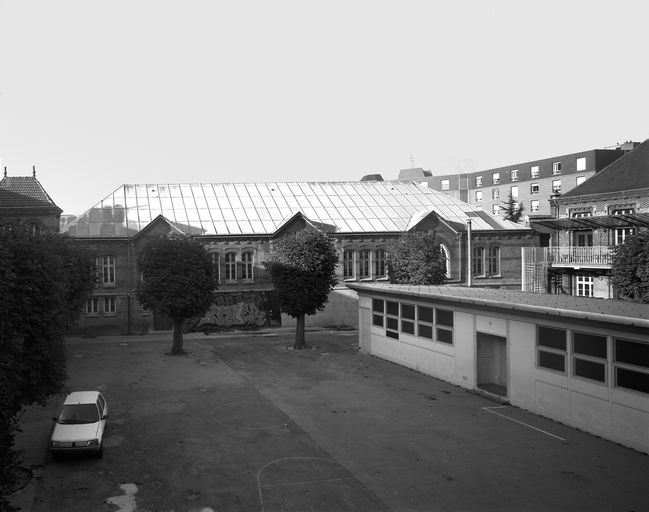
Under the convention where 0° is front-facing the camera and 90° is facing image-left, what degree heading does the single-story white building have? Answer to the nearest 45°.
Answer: approximately 45°

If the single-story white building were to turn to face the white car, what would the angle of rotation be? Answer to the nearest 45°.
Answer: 0° — it already faces it

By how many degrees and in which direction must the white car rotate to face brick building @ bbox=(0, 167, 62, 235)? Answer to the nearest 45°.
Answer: approximately 180°

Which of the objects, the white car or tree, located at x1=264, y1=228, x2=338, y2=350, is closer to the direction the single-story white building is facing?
the white car

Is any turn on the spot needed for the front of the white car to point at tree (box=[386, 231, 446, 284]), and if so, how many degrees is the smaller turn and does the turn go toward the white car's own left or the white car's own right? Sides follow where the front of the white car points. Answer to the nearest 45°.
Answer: approximately 135° to the white car's own left

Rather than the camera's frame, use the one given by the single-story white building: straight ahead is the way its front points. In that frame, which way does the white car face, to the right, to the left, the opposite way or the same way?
to the left

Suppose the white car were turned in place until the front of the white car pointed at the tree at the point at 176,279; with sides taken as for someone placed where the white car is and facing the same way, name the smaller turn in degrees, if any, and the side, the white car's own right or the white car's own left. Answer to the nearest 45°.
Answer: approximately 180°

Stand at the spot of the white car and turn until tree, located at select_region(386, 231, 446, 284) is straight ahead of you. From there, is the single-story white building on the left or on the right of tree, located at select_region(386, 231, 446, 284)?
right

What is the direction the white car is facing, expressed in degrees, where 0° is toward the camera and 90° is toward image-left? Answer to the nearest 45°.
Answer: approximately 0°

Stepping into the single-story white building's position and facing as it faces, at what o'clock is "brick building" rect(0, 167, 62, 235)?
The brick building is roughly at 2 o'clock from the single-story white building.
